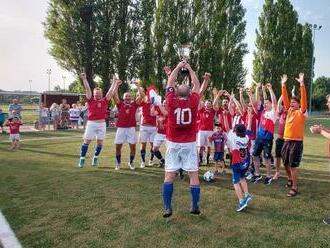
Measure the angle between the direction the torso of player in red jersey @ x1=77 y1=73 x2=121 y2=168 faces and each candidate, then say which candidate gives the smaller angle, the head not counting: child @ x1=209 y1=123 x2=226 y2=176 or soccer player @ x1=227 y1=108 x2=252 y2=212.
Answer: the soccer player

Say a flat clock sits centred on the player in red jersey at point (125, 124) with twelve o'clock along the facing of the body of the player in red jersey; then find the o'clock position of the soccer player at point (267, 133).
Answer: The soccer player is roughly at 10 o'clock from the player in red jersey.

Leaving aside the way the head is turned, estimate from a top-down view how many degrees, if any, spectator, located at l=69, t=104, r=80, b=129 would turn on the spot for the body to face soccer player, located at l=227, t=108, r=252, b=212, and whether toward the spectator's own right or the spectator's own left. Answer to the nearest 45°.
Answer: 0° — they already face them

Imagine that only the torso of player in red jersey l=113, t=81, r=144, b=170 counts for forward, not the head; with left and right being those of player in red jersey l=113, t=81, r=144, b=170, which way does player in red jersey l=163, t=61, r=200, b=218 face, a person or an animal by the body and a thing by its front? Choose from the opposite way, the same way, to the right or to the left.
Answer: the opposite way

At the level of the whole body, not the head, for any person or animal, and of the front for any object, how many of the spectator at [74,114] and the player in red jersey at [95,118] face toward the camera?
2

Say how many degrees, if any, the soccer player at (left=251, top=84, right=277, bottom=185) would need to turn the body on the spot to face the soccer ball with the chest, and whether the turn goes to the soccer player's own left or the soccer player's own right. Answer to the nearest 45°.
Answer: approximately 45° to the soccer player's own right
